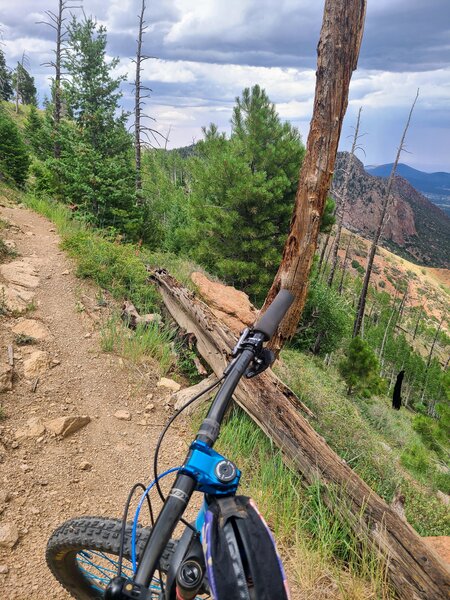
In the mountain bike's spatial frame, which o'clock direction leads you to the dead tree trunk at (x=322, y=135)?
The dead tree trunk is roughly at 2 o'clock from the mountain bike.

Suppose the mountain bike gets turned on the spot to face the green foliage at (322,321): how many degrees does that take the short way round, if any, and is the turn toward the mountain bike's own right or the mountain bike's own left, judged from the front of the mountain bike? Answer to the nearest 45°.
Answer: approximately 45° to the mountain bike's own right

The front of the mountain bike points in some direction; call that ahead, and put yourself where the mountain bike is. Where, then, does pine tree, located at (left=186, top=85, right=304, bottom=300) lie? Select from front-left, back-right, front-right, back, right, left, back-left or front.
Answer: front-right

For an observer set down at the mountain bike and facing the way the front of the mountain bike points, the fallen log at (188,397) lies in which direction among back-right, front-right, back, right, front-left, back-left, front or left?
front-right

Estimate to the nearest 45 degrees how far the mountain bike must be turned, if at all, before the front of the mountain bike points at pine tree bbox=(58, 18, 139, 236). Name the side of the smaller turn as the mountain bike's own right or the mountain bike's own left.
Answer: approximately 45° to the mountain bike's own right

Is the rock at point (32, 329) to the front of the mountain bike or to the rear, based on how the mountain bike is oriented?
to the front

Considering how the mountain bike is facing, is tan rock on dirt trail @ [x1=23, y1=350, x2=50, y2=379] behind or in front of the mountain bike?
in front

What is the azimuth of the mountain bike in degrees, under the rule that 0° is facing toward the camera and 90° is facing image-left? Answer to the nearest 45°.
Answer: approximately 135°
